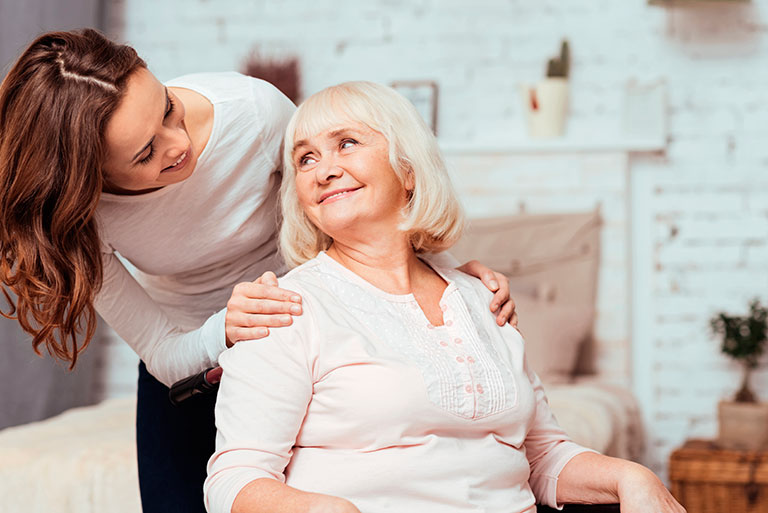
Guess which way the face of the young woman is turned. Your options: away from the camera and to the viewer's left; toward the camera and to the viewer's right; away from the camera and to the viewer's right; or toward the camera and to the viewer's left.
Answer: toward the camera and to the viewer's right

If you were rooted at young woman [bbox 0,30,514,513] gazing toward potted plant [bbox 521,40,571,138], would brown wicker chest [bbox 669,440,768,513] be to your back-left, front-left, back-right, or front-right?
front-right

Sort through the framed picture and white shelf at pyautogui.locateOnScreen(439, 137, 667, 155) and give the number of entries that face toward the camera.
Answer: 2

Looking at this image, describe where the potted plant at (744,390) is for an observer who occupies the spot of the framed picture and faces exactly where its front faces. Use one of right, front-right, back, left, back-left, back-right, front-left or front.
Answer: front-left

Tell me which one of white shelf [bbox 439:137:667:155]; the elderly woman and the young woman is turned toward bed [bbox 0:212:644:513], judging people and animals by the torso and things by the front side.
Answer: the white shelf

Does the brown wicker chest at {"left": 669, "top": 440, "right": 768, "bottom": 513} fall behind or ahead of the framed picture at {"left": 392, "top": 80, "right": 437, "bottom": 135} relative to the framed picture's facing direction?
ahead

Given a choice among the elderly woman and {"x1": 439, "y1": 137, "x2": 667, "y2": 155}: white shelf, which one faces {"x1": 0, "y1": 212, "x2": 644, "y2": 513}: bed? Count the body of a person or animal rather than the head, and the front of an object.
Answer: the white shelf

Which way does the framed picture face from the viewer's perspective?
toward the camera
